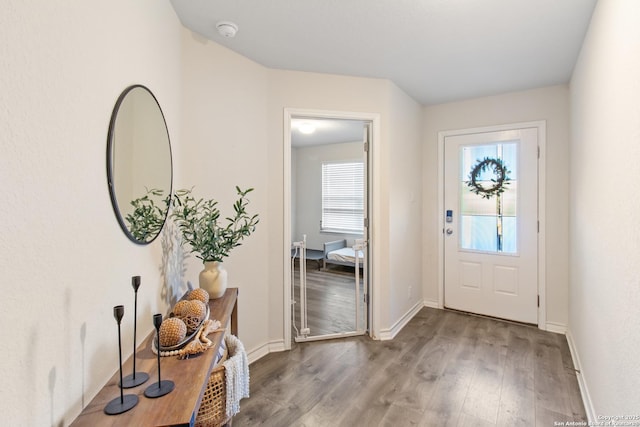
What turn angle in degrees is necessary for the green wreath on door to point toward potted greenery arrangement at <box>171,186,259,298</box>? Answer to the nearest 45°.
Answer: approximately 45° to its right

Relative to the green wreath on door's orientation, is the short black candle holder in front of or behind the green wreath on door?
in front

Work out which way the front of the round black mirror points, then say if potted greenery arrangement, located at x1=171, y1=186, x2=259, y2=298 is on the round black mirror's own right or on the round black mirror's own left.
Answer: on the round black mirror's own left

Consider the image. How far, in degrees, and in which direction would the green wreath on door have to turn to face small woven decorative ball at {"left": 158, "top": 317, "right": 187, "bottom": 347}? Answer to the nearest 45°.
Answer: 0° — it already faces it

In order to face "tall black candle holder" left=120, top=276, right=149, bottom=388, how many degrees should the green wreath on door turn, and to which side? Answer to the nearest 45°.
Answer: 0° — it already faces it

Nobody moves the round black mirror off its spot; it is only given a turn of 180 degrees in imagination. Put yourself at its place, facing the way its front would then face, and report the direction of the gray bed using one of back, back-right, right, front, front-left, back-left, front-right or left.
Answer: right

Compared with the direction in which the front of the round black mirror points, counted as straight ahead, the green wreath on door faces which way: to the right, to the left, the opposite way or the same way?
to the right

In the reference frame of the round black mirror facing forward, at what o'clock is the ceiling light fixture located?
The ceiling light fixture is roughly at 9 o'clock from the round black mirror.

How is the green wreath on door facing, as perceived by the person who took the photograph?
facing the viewer

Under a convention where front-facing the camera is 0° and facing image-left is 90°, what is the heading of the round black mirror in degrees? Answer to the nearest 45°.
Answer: approximately 315°

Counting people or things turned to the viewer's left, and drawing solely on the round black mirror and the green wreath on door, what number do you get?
0

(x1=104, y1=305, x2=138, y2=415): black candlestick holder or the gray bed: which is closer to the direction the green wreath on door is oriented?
the black candlestick holder
